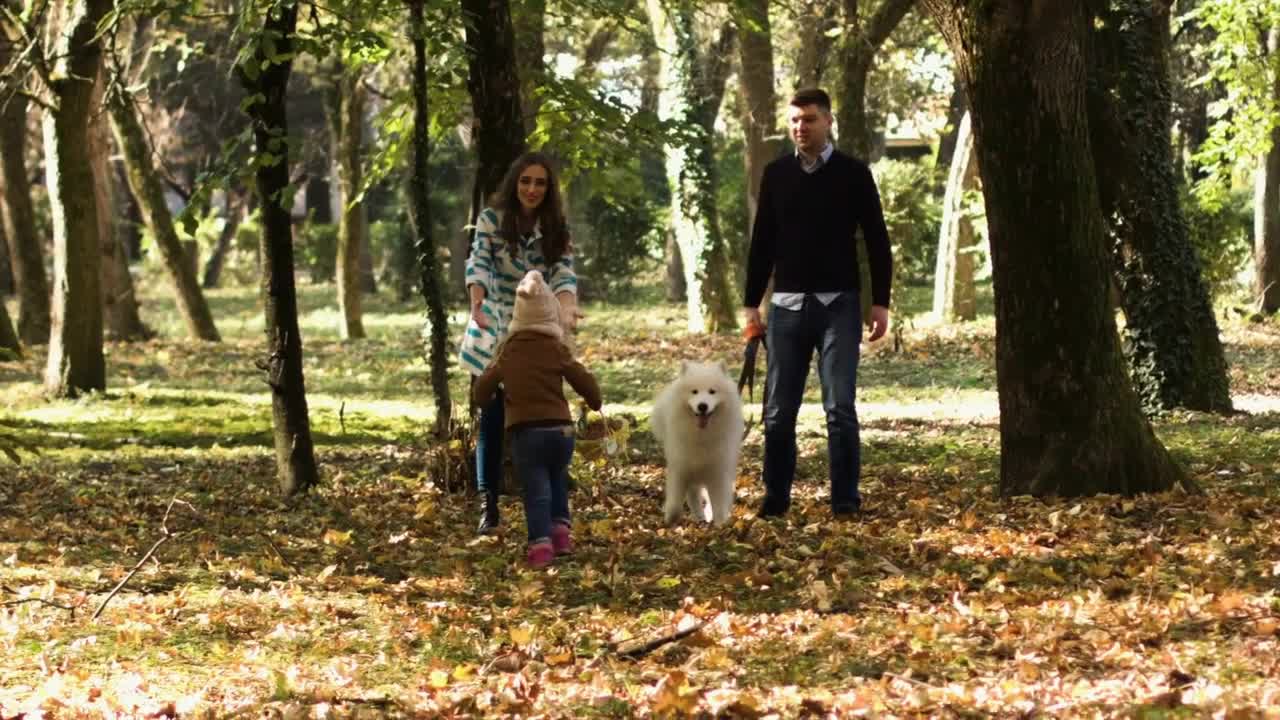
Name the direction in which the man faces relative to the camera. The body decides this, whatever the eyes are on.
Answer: toward the camera

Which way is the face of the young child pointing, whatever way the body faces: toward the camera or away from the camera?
away from the camera

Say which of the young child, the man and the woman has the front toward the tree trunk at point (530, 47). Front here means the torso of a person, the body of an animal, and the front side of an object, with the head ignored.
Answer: the young child

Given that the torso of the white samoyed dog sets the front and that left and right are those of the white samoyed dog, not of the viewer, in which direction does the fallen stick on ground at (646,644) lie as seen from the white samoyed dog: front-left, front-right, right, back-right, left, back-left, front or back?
front

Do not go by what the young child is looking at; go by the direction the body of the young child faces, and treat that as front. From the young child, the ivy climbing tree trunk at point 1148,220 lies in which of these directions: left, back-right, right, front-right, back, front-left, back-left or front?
front-right

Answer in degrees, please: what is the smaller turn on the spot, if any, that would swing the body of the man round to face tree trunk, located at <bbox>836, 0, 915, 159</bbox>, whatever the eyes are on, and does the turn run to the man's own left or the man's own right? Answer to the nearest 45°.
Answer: approximately 180°

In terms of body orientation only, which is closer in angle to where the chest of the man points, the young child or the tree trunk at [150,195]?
the young child

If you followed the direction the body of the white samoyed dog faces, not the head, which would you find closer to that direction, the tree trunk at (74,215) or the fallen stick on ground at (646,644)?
the fallen stick on ground

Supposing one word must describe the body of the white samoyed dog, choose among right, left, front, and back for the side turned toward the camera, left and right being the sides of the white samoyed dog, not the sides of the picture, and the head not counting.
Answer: front

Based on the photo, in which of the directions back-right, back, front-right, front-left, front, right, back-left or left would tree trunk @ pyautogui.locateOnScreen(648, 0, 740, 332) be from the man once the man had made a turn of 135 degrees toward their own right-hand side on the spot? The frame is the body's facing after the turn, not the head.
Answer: front-right

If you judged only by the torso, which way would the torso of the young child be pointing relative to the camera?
away from the camera

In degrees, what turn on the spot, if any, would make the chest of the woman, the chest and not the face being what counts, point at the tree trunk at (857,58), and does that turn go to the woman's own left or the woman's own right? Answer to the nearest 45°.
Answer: approximately 180°

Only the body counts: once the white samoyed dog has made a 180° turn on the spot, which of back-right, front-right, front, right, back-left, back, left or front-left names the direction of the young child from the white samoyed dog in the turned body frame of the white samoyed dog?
back-left

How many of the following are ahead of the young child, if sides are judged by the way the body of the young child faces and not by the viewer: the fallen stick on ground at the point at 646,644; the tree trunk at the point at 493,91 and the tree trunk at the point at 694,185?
2

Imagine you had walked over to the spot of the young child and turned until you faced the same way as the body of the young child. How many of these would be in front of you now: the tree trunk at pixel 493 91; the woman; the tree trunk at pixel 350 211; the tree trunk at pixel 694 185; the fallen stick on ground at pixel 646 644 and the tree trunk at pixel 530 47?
5

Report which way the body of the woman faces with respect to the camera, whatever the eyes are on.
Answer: toward the camera

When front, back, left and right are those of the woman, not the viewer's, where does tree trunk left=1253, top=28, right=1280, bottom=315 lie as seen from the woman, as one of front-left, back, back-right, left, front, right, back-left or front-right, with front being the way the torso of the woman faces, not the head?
back-left

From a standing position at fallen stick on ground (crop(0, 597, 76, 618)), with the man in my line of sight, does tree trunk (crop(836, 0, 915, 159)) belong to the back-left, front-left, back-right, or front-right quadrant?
front-left
